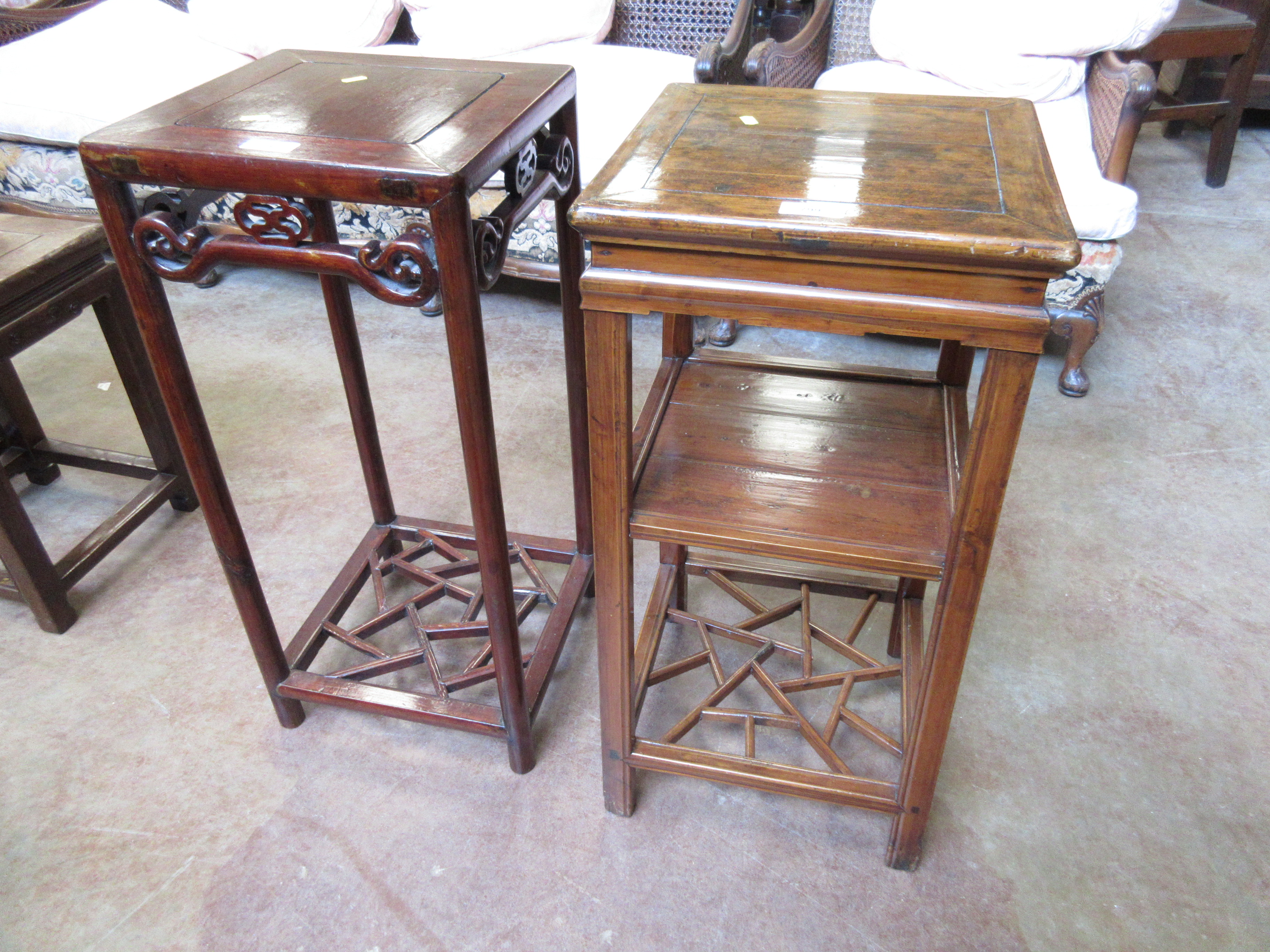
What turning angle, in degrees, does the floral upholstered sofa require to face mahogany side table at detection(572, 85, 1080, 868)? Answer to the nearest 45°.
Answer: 0° — it already faces it

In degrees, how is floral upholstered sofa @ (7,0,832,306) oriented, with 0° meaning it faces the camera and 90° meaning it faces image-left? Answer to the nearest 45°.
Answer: approximately 0°

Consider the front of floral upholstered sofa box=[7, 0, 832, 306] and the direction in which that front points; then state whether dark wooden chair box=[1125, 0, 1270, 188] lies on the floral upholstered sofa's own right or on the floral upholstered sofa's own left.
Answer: on the floral upholstered sofa's own left

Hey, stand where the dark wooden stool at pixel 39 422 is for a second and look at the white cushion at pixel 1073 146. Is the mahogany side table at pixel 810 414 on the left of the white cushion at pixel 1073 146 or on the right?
right

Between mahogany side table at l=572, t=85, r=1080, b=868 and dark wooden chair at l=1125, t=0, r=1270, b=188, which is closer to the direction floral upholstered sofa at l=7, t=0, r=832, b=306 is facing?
the mahogany side table
